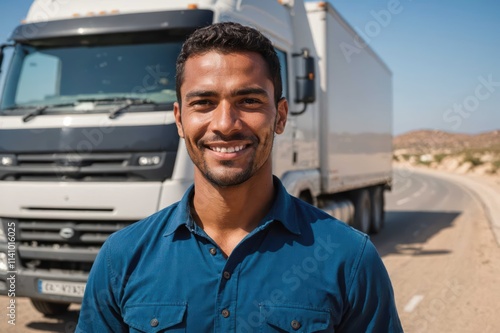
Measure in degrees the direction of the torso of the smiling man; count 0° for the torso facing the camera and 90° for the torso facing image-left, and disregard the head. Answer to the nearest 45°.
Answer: approximately 0°

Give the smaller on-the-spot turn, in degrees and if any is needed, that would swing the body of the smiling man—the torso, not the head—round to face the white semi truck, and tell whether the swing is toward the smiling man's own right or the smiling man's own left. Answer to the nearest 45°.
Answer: approximately 135° to the smiling man's own right

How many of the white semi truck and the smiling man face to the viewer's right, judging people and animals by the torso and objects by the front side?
0

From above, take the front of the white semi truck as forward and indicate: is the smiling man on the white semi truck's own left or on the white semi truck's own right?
on the white semi truck's own left
